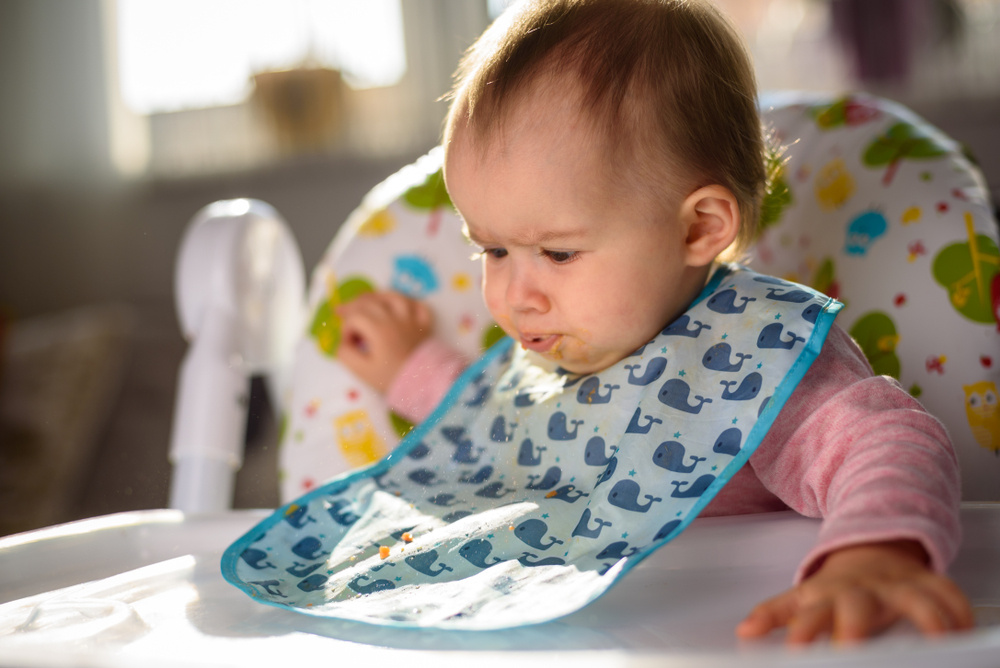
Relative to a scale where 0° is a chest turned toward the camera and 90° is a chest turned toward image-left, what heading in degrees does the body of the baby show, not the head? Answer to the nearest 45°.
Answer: approximately 45°

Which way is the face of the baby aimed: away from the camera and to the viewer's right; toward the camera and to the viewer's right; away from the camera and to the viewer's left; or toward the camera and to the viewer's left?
toward the camera and to the viewer's left
